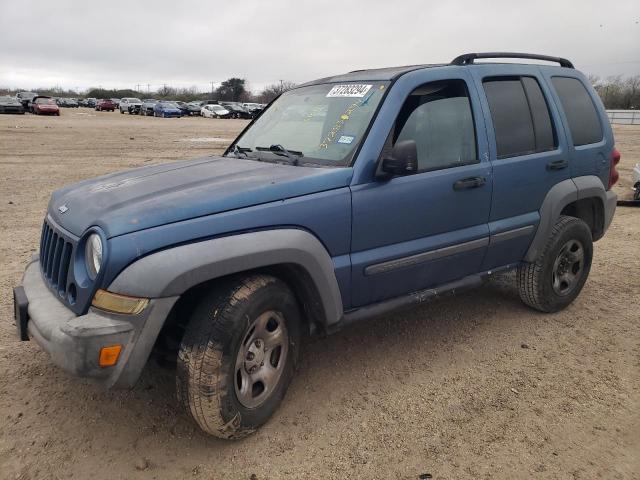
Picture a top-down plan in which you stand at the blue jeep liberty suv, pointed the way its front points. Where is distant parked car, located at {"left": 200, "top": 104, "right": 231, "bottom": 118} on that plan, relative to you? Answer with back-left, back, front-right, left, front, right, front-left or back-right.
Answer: back-right

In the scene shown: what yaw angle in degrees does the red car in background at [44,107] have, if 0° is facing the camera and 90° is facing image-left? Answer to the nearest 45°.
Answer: approximately 315°

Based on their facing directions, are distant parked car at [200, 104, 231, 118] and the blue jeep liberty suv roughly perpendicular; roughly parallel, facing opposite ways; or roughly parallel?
roughly perpendicular

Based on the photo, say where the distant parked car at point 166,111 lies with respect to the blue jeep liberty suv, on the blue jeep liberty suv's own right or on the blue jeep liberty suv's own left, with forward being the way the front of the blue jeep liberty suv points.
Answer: on the blue jeep liberty suv's own right

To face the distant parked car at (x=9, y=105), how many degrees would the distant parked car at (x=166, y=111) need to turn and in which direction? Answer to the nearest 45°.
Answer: approximately 90° to its right

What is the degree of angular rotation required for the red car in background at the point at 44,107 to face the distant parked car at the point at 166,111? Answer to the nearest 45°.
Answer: approximately 45° to its left

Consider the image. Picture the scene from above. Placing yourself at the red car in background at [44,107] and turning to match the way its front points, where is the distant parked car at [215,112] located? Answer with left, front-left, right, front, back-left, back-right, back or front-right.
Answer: front-left

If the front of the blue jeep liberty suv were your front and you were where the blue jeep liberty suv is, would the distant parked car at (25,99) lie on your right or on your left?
on your right

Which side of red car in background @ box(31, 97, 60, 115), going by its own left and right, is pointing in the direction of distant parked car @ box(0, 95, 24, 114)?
right
